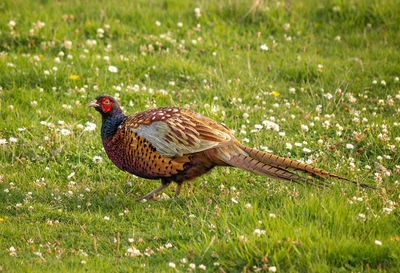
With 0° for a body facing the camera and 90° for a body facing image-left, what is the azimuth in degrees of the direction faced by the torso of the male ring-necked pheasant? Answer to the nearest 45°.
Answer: approximately 90°

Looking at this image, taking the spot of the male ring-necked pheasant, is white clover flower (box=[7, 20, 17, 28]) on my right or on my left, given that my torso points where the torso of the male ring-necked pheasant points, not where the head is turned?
on my right

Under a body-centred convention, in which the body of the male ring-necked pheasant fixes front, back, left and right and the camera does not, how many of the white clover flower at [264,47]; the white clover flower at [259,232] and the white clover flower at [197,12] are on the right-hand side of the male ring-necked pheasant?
2

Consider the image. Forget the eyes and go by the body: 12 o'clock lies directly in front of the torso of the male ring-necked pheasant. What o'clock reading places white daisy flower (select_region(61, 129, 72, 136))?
The white daisy flower is roughly at 1 o'clock from the male ring-necked pheasant.

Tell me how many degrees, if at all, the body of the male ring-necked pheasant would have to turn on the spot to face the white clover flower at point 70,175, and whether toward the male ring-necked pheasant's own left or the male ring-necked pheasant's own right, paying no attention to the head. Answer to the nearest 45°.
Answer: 0° — it already faces it

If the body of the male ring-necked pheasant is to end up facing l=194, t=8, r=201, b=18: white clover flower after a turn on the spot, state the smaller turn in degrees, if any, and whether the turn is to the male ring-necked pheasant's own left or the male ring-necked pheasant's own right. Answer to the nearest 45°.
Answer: approximately 90° to the male ring-necked pheasant's own right

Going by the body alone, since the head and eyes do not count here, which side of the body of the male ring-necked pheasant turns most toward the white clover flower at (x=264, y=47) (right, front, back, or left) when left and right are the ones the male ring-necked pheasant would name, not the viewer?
right

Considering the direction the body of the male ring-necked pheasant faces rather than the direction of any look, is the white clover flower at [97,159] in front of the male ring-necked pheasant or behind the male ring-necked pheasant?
in front

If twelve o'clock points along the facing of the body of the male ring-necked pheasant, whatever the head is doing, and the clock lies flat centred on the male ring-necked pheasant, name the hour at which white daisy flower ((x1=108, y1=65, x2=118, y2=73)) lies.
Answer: The white daisy flower is roughly at 2 o'clock from the male ring-necked pheasant.

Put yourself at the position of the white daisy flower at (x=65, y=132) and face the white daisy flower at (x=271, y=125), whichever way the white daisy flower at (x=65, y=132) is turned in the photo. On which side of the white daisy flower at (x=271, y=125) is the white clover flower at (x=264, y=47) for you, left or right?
left

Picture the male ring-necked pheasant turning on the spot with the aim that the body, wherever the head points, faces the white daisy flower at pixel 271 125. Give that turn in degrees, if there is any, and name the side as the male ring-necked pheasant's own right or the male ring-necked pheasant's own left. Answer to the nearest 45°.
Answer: approximately 135° to the male ring-necked pheasant's own right
